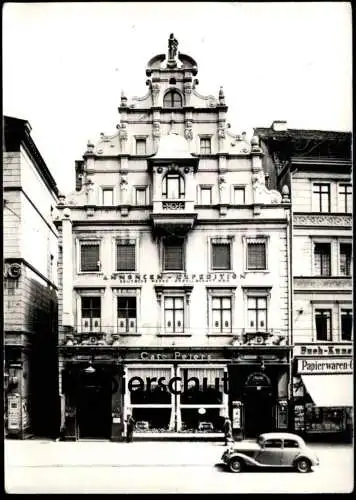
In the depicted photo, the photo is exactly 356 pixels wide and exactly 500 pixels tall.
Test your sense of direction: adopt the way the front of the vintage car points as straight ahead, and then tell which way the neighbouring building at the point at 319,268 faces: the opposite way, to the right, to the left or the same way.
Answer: to the left

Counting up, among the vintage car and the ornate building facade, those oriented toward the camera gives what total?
1

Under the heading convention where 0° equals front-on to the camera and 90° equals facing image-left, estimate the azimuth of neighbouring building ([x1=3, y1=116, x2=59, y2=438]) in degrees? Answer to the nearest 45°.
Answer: approximately 0°

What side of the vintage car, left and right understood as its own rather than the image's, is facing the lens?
left

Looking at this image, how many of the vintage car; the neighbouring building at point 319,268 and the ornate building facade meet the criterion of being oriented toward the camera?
2

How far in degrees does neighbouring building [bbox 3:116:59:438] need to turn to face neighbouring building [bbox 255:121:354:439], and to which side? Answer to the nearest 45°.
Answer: approximately 90° to its left

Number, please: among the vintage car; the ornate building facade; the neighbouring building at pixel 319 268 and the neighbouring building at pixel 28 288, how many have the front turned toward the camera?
3

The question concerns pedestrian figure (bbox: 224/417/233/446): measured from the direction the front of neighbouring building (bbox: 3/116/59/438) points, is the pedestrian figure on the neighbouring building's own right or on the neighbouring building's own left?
on the neighbouring building's own left

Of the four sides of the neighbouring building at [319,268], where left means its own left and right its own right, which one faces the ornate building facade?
right
